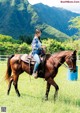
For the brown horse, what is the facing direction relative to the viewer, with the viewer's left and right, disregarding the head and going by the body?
facing to the right of the viewer

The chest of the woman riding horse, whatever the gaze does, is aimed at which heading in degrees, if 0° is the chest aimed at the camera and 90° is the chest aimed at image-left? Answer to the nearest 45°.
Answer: approximately 270°
